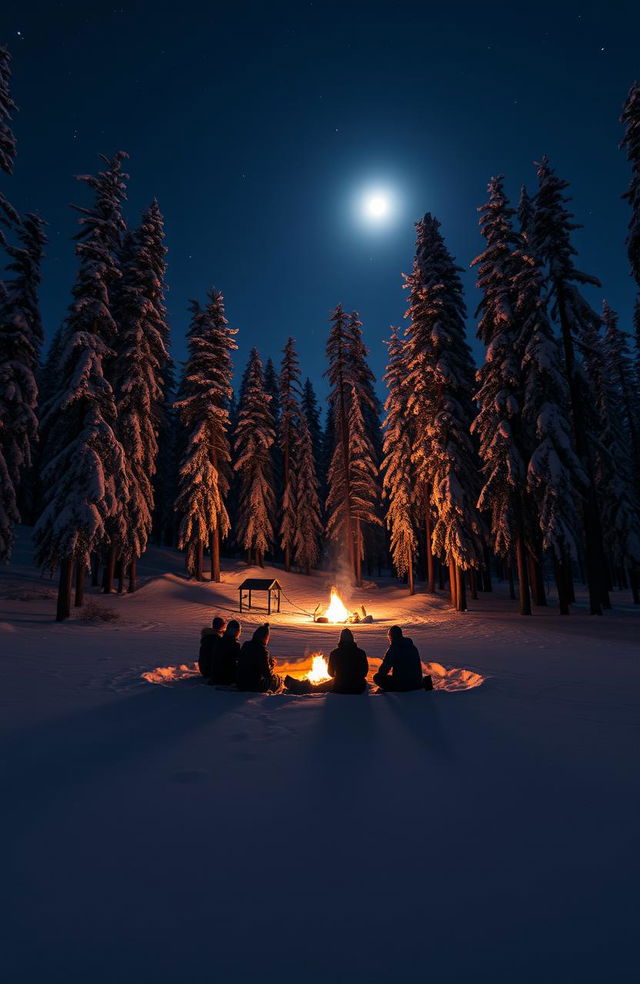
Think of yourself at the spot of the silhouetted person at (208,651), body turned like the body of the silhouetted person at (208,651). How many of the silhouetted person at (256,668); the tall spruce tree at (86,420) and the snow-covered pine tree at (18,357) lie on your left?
2

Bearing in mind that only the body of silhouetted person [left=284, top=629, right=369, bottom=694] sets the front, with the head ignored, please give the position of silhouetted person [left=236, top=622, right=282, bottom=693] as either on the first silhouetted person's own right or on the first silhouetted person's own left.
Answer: on the first silhouetted person's own left

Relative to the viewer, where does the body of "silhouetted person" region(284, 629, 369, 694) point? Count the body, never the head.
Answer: away from the camera

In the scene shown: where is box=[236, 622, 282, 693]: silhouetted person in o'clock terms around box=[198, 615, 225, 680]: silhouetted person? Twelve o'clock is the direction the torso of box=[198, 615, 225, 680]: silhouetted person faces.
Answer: box=[236, 622, 282, 693]: silhouetted person is roughly at 3 o'clock from box=[198, 615, 225, 680]: silhouetted person.

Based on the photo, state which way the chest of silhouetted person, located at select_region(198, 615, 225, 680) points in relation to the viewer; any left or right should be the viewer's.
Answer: facing away from the viewer and to the right of the viewer

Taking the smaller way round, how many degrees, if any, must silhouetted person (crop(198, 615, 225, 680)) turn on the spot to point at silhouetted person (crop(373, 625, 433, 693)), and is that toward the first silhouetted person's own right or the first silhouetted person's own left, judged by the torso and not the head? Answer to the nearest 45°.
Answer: approximately 90° to the first silhouetted person's own right

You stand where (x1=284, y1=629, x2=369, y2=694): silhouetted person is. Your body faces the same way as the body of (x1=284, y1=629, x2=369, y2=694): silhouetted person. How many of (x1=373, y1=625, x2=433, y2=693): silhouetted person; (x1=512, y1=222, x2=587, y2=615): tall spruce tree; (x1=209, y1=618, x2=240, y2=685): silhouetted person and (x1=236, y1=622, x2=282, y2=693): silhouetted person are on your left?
2

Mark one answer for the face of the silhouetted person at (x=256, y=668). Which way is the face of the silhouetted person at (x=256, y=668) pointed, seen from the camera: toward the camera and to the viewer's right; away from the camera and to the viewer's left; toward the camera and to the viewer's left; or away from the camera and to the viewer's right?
away from the camera and to the viewer's right

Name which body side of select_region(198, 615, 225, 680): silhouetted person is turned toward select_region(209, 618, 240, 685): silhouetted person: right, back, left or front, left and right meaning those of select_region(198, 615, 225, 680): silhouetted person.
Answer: right

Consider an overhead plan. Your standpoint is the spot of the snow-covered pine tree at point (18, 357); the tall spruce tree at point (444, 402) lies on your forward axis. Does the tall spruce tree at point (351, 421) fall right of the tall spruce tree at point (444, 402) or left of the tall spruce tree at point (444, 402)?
left
